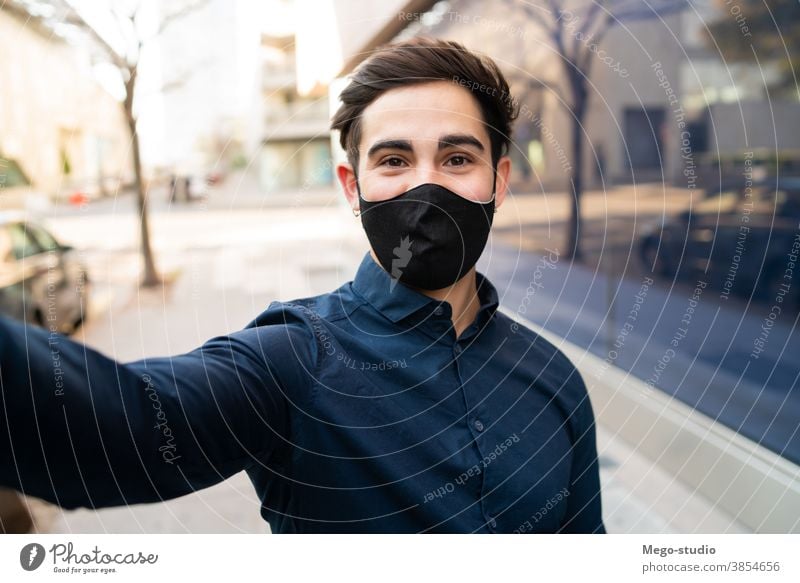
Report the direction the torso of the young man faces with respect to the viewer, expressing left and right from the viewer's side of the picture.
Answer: facing the viewer

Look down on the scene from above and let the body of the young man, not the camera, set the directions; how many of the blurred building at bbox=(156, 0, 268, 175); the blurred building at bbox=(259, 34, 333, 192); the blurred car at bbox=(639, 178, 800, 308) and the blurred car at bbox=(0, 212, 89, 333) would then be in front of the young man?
0

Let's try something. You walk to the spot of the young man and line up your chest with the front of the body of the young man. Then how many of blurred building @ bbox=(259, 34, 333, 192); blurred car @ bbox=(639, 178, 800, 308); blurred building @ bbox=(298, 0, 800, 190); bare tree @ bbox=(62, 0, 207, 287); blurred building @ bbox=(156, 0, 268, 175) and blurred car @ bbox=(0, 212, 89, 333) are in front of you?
0

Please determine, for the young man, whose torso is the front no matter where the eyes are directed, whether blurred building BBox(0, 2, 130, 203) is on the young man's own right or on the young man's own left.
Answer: on the young man's own right

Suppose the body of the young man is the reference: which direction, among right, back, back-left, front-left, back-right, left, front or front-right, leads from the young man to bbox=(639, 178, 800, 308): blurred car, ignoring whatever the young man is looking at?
back-left

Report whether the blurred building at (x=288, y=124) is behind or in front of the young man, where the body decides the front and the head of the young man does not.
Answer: behind

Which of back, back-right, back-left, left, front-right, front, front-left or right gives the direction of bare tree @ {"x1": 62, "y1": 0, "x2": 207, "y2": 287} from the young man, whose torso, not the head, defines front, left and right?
back-right

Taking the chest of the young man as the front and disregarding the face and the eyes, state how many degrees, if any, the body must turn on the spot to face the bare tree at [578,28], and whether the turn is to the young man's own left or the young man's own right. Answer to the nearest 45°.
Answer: approximately 135° to the young man's own left

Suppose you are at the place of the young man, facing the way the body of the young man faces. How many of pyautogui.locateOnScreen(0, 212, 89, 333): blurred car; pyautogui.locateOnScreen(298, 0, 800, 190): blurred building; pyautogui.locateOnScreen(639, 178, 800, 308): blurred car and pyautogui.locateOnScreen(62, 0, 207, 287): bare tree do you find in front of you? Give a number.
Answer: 0

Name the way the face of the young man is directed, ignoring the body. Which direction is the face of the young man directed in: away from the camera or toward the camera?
toward the camera

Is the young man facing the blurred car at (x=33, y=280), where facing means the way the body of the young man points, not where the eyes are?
no

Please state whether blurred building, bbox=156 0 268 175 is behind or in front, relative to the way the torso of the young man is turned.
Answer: behind

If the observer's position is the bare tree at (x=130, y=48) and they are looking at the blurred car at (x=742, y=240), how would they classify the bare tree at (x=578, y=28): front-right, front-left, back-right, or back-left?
front-left

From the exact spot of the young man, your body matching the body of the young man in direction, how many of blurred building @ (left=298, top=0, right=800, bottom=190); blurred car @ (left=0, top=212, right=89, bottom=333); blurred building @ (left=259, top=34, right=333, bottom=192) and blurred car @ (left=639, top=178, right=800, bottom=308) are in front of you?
0
